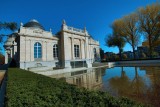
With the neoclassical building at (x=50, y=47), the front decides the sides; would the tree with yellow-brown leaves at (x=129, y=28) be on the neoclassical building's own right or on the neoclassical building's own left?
on the neoclassical building's own left

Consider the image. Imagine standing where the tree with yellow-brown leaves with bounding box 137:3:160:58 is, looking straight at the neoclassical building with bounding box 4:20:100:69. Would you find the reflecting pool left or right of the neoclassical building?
left

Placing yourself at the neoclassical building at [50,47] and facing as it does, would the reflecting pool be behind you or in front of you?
in front

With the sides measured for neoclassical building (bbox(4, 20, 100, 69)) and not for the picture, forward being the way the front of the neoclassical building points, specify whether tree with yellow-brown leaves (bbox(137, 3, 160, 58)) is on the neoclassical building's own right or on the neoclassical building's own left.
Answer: on the neoclassical building's own left

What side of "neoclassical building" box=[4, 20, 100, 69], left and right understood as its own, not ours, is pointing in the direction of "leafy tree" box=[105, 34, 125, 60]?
left

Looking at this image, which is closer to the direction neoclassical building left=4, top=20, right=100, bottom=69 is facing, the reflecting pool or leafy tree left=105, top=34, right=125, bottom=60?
the reflecting pool
